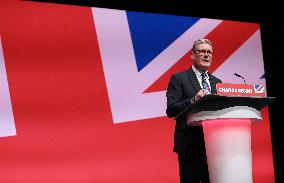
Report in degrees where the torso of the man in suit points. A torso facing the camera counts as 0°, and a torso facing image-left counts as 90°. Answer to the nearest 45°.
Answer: approximately 315°
